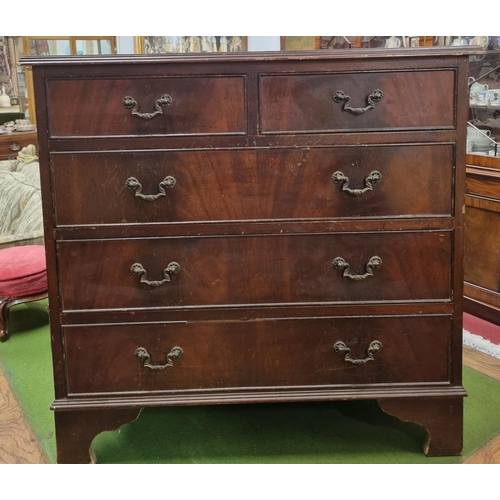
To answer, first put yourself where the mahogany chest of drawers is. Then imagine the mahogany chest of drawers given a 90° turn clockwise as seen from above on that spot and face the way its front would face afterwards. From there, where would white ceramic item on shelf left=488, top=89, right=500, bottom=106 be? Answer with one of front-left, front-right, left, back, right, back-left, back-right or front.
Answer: back-right

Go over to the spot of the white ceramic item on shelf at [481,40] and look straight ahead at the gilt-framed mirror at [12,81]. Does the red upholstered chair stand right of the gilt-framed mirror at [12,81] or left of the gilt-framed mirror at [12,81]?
left

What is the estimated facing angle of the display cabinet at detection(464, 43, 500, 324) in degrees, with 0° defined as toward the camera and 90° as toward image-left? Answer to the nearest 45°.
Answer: approximately 45°

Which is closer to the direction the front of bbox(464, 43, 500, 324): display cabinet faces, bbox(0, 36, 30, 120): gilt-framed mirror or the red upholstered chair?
the red upholstered chair

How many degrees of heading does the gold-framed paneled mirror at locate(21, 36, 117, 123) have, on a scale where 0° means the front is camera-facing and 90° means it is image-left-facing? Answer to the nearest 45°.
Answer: approximately 0°

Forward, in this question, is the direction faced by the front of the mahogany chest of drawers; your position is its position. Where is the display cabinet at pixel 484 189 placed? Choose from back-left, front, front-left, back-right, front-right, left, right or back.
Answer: back-left

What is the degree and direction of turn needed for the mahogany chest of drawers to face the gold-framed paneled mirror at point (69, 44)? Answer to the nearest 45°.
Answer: approximately 180°

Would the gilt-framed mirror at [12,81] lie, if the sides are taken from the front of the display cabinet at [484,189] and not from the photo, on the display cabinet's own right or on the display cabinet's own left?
on the display cabinet's own right

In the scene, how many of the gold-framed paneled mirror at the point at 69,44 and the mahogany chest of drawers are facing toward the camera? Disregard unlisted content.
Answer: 2
